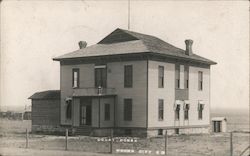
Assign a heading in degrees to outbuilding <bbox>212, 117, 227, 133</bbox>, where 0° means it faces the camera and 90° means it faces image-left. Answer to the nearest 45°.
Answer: approximately 45°
